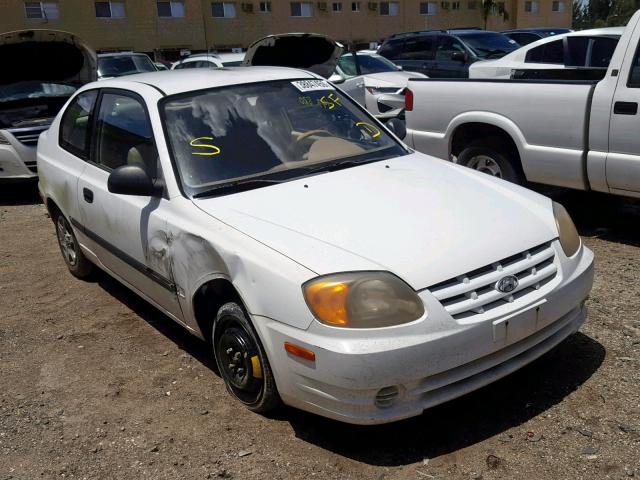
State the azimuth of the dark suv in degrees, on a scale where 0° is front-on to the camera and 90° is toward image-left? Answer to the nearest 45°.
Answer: approximately 315°

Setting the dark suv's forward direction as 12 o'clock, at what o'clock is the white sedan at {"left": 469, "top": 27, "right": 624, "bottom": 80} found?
The white sedan is roughly at 1 o'clock from the dark suv.

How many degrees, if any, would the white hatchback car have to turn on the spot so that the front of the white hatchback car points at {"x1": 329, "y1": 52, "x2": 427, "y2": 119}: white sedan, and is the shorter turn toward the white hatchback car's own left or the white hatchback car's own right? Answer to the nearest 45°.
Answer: approximately 135° to the white hatchback car's own left

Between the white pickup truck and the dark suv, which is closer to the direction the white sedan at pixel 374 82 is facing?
the white pickup truck

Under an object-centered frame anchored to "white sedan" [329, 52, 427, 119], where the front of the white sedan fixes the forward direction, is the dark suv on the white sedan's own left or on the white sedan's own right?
on the white sedan's own left

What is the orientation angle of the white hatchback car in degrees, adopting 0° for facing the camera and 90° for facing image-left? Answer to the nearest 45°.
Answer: approximately 315°

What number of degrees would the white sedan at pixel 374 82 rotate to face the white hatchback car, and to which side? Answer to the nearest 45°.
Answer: approximately 45° to its right

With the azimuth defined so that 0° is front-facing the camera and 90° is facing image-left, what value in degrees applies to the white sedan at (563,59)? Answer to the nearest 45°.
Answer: approximately 270°

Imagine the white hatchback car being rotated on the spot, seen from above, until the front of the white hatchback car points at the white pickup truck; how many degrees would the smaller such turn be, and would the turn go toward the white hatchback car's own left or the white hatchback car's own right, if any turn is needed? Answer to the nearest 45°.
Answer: approximately 90° to the white hatchback car's own left

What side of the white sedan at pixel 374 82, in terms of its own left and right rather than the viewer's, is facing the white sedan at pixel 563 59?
front
